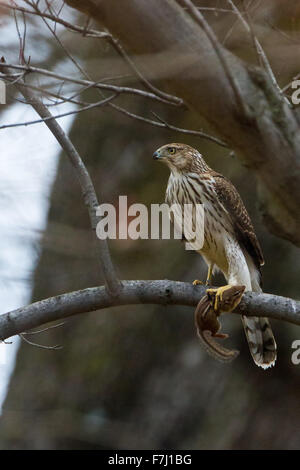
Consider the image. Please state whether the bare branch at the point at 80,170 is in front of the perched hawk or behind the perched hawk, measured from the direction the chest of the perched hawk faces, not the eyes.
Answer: in front

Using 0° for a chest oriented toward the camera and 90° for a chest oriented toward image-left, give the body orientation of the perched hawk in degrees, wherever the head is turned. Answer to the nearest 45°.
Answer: approximately 45°
